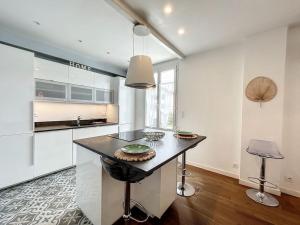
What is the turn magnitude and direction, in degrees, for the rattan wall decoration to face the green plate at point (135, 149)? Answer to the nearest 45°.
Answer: approximately 45° to its right

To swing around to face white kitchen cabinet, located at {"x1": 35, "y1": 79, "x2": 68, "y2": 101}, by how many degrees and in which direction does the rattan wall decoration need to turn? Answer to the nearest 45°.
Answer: approximately 45° to its right

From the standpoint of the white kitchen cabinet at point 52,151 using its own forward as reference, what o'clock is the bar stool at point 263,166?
The bar stool is roughly at 12 o'clock from the white kitchen cabinet.
